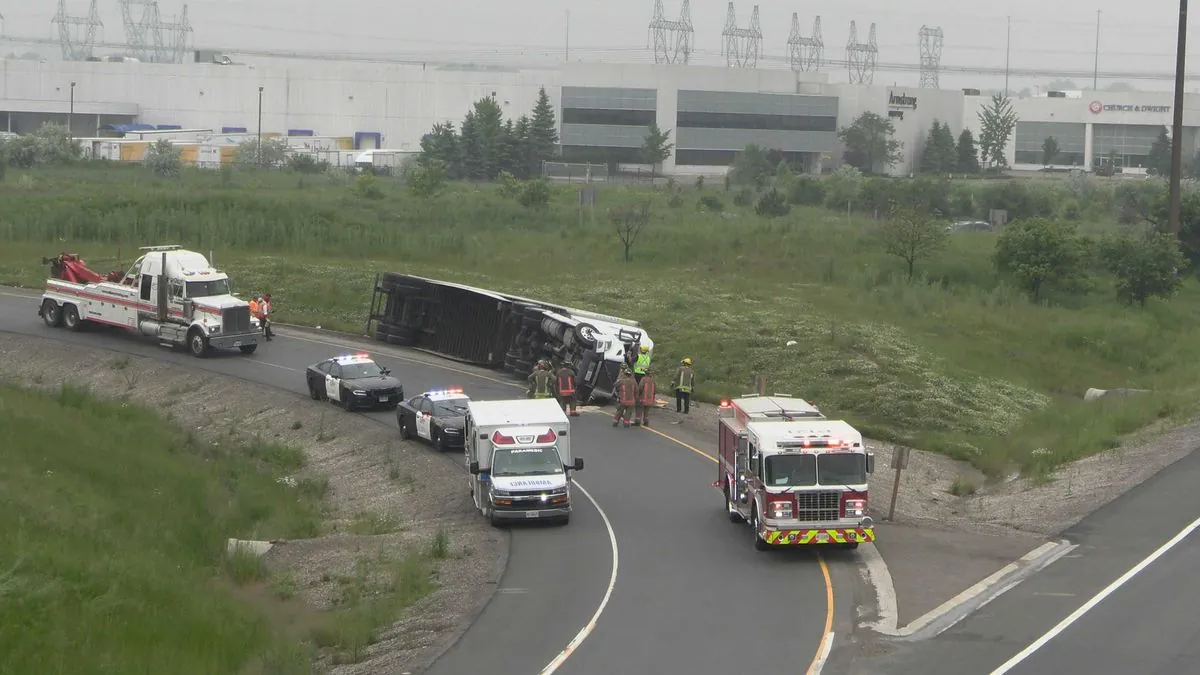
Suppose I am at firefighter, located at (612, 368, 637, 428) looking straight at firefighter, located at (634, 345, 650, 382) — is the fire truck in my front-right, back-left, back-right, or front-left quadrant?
back-right

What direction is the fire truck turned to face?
toward the camera

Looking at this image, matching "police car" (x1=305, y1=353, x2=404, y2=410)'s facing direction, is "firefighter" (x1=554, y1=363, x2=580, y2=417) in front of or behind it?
in front

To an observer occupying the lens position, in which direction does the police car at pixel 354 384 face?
facing the viewer and to the right of the viewer

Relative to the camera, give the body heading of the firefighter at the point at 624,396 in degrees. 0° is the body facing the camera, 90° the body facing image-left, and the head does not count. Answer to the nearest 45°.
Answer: approximately 180°

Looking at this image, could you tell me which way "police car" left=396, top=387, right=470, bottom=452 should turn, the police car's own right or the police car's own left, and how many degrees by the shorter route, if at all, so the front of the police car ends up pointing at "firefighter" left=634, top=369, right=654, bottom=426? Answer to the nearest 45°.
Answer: approximately 90° to the police car's own left

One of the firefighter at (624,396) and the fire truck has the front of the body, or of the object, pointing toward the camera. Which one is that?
the fire truck

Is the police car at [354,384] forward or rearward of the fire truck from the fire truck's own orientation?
rearward

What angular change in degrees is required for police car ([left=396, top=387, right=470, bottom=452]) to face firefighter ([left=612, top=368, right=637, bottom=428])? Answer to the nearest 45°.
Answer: approximately 90° to its left

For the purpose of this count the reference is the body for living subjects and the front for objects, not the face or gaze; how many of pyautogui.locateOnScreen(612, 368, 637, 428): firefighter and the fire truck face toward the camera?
1

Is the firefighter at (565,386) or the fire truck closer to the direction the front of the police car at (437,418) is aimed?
the fire truck
